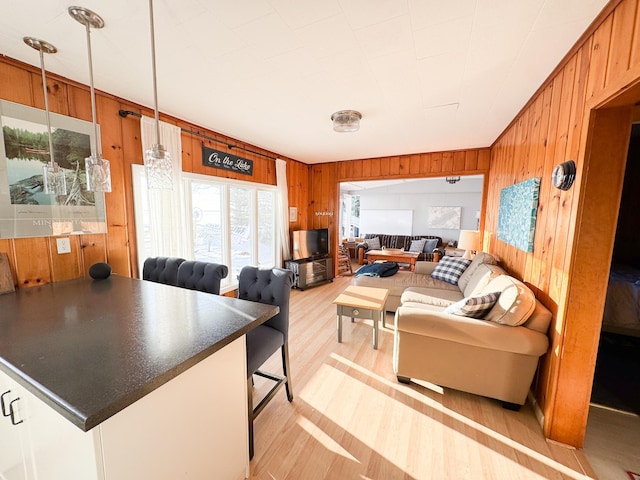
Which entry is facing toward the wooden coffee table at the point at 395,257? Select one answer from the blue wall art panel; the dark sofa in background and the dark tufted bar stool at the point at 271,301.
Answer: the dark sofa in background

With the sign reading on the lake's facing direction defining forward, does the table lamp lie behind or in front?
in front

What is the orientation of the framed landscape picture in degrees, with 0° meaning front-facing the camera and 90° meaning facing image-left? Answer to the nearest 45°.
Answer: approximately 315°

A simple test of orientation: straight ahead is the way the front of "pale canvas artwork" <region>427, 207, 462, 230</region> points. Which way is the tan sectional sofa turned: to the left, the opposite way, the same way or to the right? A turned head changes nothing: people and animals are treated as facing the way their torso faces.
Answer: to the right
